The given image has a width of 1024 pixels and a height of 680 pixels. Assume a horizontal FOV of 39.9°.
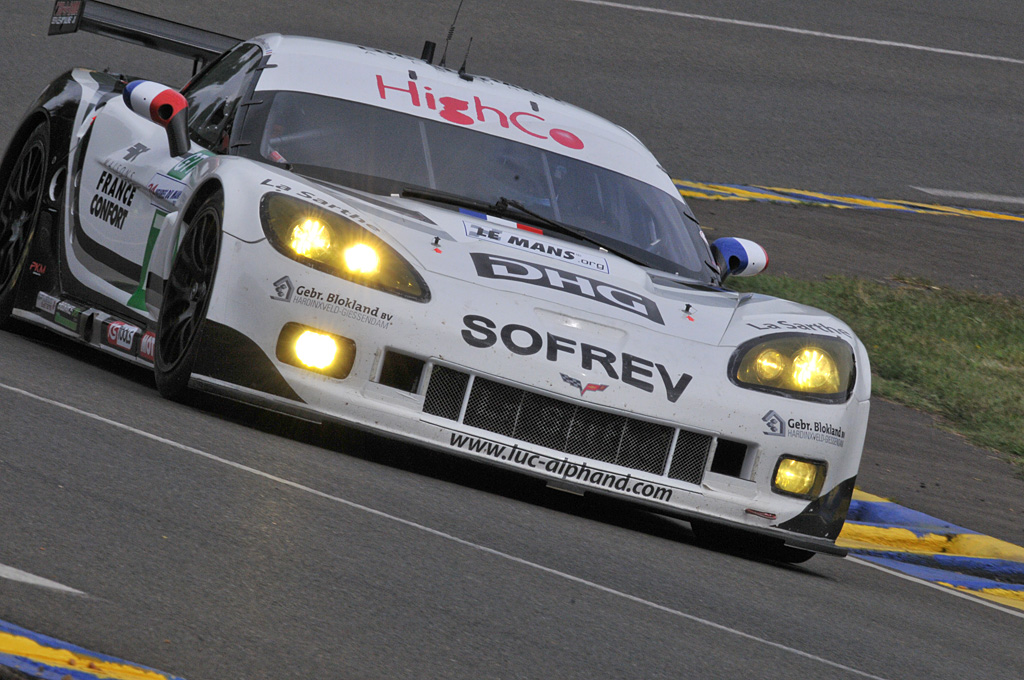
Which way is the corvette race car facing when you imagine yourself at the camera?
facing the viewer and to the right of the viewer
